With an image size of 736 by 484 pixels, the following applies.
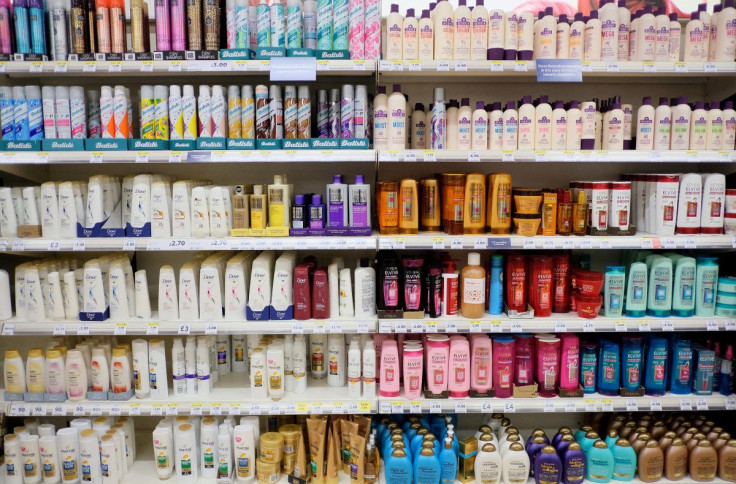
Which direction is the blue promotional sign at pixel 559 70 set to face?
toward the camera
